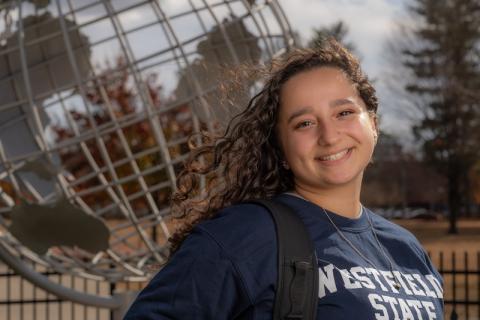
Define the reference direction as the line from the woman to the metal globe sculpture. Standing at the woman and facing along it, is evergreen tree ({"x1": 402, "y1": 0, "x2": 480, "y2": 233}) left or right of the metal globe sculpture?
right

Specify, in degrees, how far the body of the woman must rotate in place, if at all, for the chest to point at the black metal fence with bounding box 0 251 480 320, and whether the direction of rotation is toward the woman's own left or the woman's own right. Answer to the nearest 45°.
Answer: approximately 135° to the woman's own left

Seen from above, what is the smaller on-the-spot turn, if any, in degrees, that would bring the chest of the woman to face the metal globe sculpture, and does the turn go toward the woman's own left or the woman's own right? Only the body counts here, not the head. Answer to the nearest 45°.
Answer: approximately 180°

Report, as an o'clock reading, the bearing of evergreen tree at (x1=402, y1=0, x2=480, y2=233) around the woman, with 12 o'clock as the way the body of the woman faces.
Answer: The evergreen tree is roughly at 8 o'clock from the woman.

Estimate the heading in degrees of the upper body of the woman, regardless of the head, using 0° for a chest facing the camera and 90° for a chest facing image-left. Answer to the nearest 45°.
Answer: approximately 315°
